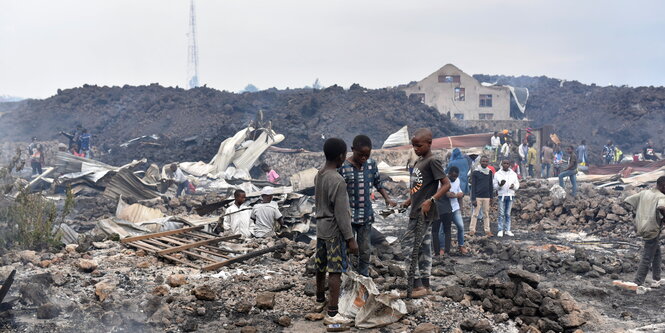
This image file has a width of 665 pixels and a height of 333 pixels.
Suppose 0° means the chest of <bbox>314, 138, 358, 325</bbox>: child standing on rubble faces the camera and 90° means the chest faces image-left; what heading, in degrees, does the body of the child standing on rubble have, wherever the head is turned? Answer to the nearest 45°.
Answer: approximately 225°
